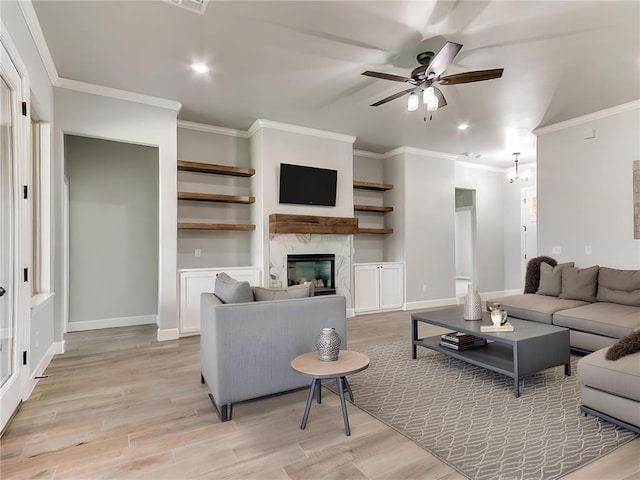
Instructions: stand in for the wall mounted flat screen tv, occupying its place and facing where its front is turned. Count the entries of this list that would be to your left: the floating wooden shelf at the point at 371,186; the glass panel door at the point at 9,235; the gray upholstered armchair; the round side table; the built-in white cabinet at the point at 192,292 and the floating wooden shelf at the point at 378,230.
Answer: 2

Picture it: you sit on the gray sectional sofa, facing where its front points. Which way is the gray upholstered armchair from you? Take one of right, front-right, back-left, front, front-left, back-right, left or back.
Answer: front

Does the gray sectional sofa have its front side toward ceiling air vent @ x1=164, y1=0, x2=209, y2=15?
yes

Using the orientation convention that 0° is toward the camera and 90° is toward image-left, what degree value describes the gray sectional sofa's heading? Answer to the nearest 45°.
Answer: approximately 45°

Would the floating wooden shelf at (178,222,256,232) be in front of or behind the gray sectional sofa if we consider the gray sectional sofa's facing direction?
in front

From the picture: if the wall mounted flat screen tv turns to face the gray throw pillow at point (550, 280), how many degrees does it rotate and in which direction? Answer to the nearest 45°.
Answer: approximately 45° to its left

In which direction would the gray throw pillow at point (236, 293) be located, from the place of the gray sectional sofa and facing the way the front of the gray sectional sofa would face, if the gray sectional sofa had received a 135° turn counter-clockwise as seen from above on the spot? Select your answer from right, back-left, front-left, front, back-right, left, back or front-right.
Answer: back-right

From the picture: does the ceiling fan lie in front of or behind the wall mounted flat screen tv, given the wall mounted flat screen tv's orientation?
in front

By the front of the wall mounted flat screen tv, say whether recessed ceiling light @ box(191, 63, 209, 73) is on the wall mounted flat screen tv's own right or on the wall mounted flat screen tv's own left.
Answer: on the wall mounted flat screen tv's own right

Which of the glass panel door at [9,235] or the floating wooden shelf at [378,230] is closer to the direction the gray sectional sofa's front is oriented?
the glass panel door

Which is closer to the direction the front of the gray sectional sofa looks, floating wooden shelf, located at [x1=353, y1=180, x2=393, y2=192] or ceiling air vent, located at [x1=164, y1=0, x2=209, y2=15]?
the ceiling air vent

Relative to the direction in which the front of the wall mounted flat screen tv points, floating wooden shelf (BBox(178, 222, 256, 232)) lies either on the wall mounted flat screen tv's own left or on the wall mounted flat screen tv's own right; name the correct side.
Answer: on the wall mounted flat screen tv's own right

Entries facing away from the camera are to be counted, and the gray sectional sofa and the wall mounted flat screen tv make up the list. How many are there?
0

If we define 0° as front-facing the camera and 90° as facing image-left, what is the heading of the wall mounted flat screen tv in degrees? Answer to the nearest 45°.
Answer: approximately 315°

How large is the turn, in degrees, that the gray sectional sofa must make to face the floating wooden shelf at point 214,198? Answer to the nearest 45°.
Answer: approximately 45° to its right

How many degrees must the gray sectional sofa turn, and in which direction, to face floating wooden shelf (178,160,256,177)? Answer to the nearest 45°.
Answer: approximately 45° to its right

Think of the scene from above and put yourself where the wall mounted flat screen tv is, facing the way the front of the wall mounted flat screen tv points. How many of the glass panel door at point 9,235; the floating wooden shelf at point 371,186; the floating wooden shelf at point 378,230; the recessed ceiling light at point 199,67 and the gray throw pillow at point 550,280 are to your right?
2

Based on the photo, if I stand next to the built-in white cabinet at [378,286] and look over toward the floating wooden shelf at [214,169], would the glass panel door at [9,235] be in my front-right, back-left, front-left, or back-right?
front-left
